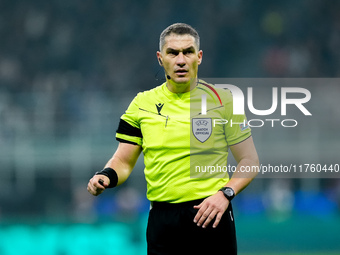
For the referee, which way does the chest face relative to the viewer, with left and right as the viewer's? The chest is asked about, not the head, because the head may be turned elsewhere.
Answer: facing the viewer

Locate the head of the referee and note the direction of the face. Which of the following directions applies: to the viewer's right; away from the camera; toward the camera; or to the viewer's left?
toward the camera
